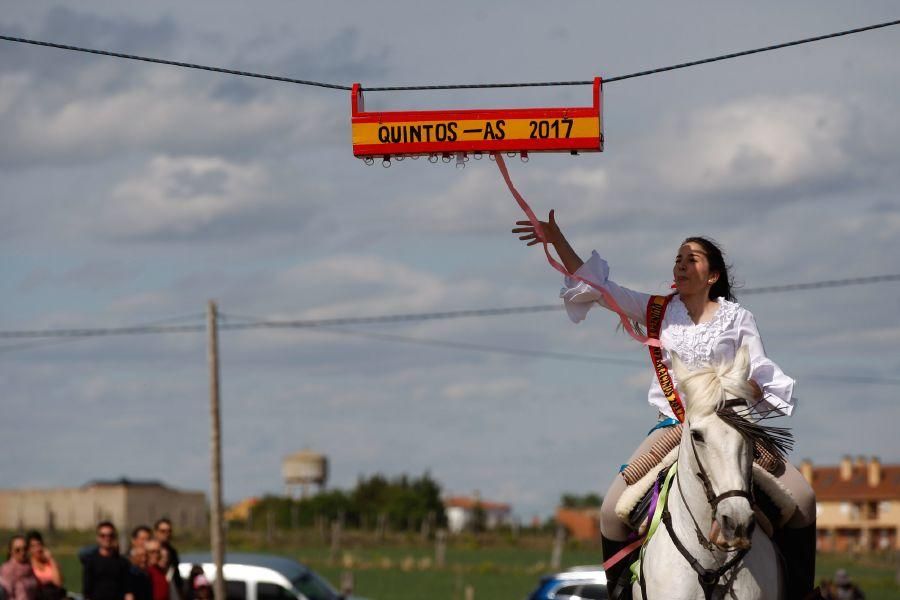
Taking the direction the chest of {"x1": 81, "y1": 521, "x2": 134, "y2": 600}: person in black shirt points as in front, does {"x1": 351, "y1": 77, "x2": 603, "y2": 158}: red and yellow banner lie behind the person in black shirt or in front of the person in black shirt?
in front

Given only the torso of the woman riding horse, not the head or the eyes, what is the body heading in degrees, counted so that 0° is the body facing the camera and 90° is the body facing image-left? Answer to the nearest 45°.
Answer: approximately 0°

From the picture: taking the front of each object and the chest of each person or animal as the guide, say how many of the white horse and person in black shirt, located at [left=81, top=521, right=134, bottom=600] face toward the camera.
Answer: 2

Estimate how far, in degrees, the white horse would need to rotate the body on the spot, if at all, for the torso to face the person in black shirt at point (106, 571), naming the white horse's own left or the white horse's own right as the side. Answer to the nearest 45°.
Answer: approximately 135° to the white horse's own right

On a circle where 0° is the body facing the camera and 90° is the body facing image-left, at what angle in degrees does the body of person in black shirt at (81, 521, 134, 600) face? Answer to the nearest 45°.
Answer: approximately 0°

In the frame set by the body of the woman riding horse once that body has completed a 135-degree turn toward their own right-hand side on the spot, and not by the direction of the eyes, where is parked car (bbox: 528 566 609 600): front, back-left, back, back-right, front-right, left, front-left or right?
front-right

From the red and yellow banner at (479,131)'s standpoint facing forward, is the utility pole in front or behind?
behind
